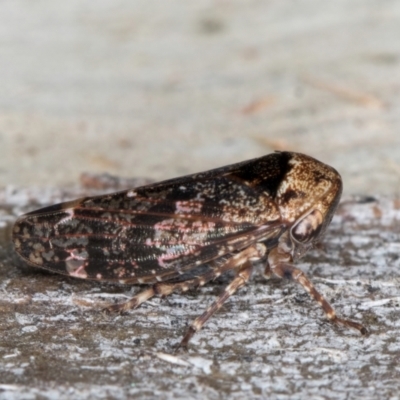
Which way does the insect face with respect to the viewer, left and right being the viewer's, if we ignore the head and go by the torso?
facing to the right of the viewer
